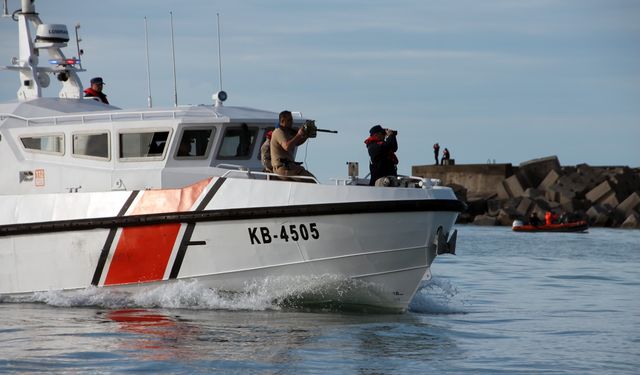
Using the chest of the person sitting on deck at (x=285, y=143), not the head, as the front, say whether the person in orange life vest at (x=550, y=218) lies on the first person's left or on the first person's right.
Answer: on the first person's left

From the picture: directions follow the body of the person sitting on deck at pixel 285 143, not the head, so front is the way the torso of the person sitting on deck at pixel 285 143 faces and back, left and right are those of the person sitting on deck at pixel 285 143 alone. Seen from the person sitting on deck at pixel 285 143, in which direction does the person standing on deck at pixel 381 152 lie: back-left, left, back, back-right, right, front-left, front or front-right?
front

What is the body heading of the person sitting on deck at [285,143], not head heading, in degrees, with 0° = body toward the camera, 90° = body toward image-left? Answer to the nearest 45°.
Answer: approximately 270°

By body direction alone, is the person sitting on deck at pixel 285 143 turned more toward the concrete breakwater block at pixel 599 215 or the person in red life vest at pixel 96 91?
the concrete breakwater block

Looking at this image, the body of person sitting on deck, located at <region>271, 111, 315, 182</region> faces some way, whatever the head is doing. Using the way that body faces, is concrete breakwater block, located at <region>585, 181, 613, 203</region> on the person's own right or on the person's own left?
on the person's own left

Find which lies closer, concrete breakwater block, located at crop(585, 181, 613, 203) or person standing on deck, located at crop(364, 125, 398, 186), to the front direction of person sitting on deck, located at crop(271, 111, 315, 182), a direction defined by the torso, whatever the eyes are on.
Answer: the person standing on deck

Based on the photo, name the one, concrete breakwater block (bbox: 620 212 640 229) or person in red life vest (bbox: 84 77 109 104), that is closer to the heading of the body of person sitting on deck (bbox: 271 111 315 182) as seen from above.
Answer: the concrete breakwater block

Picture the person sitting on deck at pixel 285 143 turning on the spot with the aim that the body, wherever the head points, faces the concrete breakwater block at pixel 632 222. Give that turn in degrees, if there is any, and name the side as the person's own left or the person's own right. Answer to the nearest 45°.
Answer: approximately 45° to the person's own left

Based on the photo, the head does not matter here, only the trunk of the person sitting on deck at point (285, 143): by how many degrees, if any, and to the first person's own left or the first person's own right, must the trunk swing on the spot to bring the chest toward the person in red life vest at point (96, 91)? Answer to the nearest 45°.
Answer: approximately 135° to the first person's own left
